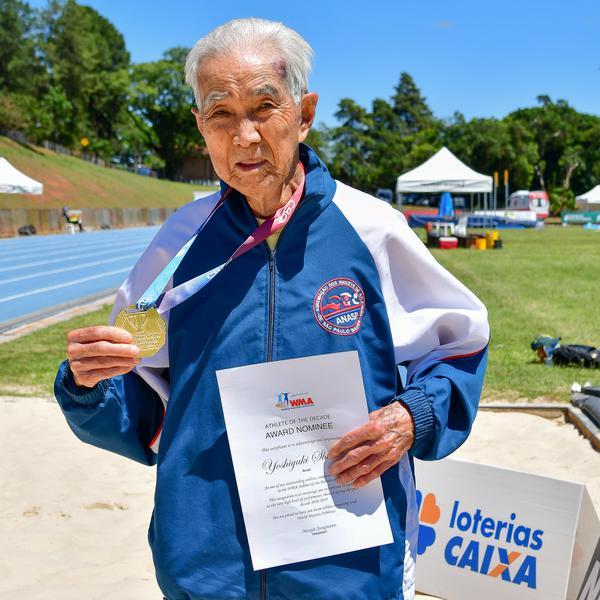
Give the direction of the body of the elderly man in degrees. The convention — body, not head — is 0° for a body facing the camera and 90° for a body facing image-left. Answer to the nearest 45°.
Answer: approximately 0°

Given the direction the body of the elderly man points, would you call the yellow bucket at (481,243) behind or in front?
behind

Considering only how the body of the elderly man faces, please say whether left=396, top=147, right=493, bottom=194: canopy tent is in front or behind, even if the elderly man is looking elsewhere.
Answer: behind

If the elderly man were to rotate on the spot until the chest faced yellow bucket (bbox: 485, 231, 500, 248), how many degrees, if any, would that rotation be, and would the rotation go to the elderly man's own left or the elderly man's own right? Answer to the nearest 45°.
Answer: approximately 180°

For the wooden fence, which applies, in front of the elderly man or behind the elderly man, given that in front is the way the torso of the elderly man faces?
behind

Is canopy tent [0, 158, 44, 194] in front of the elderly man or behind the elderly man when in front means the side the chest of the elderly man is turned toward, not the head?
behind
